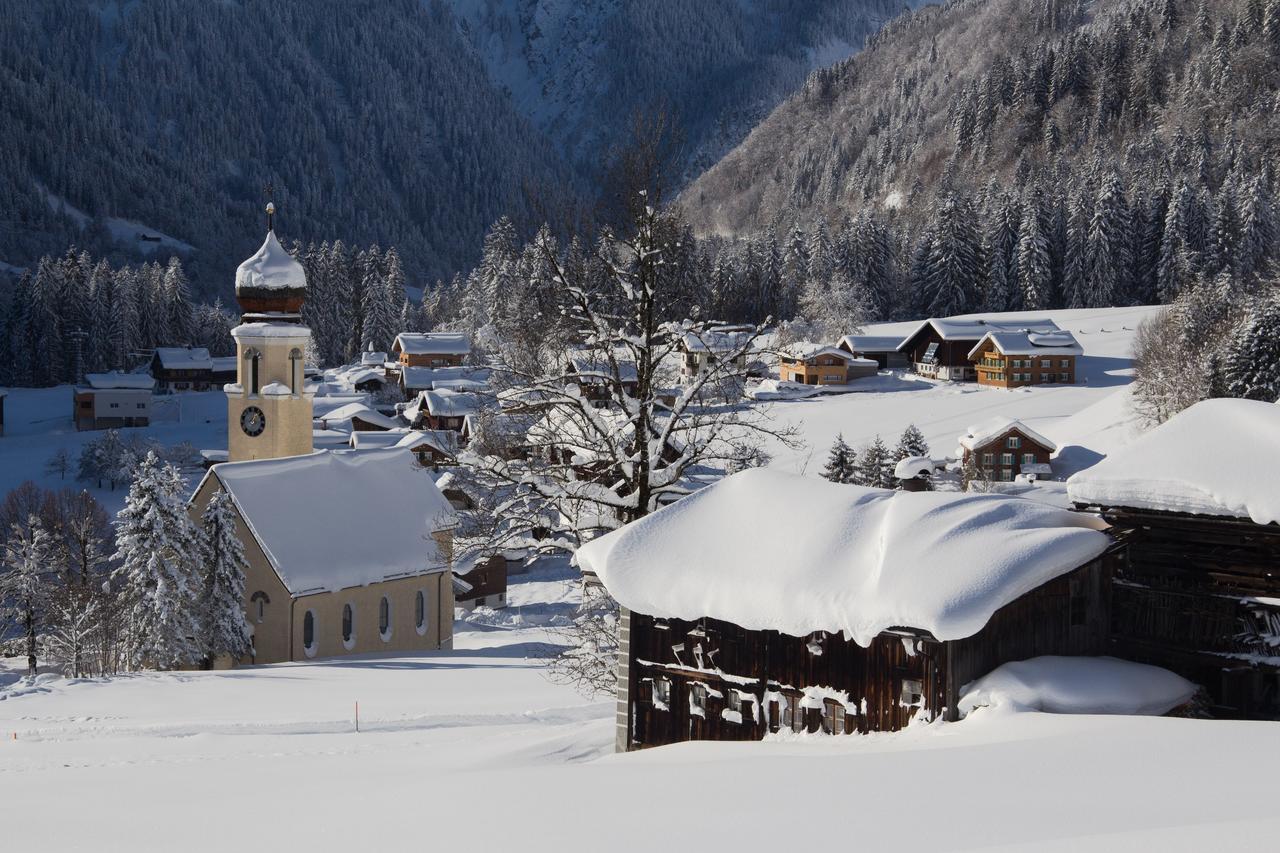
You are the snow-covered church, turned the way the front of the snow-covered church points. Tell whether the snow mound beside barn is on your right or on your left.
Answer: on your left

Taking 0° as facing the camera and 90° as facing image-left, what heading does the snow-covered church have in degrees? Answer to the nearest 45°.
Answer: approximately 45°

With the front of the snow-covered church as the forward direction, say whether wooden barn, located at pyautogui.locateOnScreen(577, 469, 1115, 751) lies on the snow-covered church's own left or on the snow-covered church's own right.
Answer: on the snow-covered church's own left

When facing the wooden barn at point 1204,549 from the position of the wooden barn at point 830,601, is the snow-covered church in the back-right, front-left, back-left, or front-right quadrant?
back-left
